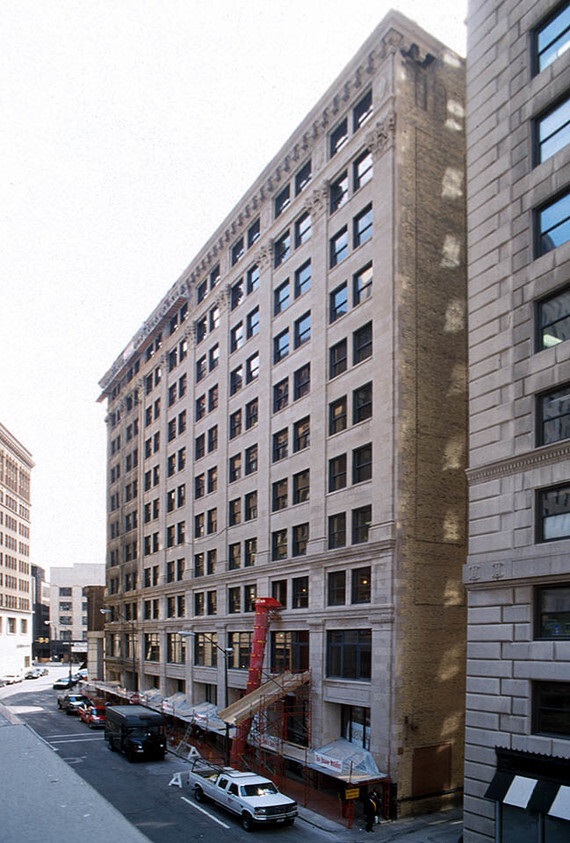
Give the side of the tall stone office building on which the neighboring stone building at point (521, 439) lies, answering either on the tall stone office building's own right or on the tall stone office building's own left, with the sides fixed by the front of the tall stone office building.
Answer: on the tall stone office building's own left

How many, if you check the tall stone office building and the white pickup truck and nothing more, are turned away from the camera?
0

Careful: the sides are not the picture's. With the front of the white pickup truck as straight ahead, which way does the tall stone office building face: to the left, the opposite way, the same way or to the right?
to the right

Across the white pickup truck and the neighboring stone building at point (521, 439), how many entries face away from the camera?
0

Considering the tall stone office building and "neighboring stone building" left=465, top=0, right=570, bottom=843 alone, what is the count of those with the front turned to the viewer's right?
0

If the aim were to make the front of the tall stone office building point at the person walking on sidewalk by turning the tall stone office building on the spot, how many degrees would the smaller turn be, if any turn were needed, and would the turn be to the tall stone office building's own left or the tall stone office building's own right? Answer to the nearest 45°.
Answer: approximately 45° to the tall stone office building's own left

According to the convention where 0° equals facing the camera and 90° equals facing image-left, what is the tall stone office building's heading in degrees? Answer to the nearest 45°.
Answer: approximately 45°

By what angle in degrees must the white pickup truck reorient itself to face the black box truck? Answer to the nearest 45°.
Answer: approximately 135° to its left
